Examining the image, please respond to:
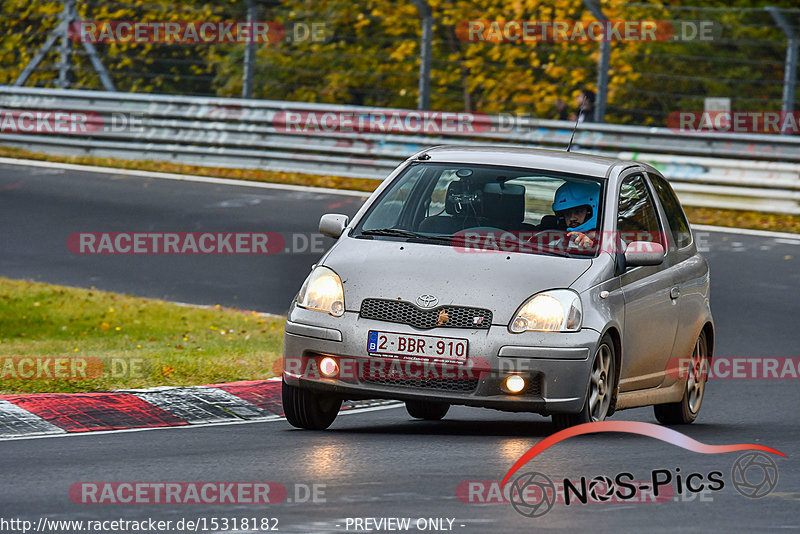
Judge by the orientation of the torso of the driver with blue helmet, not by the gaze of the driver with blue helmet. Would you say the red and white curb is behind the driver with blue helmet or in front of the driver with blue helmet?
in front

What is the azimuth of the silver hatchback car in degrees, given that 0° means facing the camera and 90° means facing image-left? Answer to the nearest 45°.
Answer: approximately 45°

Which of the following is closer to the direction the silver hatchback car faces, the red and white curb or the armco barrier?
the red and white curb

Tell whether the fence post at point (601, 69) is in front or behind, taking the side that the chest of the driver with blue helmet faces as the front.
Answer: behind

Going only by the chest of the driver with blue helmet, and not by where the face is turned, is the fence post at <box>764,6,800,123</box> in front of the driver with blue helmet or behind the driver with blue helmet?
behind

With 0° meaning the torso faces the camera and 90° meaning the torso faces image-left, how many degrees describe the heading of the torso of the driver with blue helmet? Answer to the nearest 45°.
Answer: approximately 45°

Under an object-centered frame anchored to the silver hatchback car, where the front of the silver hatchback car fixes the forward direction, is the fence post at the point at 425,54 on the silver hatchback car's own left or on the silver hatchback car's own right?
on the silver hatchback car's own right

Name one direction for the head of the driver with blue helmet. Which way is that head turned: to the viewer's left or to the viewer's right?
to the viewer's left

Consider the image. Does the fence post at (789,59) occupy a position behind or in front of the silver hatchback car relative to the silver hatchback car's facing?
behind

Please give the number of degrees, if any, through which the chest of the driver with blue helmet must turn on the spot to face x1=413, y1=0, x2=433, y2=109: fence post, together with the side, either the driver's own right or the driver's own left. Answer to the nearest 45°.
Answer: approximately 135° to the driver's own right
